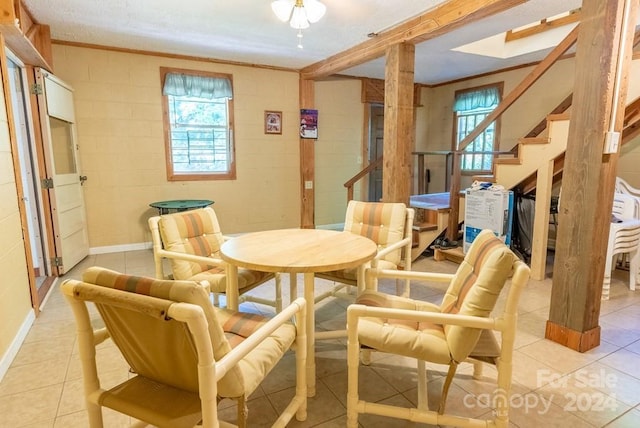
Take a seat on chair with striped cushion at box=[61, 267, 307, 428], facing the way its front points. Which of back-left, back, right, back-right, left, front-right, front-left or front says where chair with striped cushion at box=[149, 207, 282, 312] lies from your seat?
front-left

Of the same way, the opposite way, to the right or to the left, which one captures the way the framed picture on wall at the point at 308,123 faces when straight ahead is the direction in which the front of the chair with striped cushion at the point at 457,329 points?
to the left

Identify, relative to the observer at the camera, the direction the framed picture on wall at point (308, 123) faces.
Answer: facing the viewer

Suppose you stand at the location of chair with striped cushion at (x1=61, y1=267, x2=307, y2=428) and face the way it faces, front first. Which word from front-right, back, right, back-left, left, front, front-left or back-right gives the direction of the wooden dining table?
front

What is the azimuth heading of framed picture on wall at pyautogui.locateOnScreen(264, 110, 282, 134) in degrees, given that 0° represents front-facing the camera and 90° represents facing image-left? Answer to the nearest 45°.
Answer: approximately 0°

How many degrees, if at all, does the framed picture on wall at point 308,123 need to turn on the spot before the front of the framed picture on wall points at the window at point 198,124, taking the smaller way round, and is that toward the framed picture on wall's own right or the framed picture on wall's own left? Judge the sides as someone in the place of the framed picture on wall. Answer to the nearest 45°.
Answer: approximately 90° to the framed picture on wall's own right

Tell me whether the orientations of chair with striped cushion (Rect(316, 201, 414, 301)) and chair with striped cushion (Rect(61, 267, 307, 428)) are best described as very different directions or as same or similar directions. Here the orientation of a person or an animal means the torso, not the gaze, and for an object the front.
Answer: very different directions

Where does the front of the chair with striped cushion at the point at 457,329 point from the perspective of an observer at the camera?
facing to the left of the viewer

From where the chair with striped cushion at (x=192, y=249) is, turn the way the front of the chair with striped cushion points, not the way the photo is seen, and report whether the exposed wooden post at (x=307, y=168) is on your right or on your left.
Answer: on your left

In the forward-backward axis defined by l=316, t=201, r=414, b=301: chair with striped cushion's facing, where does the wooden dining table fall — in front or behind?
in front

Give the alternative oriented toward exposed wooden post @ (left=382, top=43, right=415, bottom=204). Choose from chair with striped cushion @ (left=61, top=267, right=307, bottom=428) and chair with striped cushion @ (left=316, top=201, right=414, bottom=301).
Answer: chair with striped cushion @ (left=61, top=267, right=307, bottom=428)

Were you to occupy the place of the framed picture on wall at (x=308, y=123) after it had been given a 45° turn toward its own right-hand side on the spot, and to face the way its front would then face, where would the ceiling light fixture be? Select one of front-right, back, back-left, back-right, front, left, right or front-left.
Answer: front-left

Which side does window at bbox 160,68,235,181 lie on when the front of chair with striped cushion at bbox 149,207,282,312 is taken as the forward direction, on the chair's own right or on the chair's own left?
on the chair's own left

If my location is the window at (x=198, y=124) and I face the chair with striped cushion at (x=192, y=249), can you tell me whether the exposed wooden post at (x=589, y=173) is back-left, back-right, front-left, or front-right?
front-left

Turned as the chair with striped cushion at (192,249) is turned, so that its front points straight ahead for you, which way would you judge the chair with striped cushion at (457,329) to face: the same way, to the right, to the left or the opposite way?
the opposite way

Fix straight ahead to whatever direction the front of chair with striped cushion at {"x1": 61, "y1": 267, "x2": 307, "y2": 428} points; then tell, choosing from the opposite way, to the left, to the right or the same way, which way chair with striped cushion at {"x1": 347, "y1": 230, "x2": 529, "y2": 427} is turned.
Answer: to the left

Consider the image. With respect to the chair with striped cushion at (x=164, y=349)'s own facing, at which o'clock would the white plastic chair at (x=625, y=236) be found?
The white plastic chair is roughly at 1 o'clock from the chair with striped cushion.

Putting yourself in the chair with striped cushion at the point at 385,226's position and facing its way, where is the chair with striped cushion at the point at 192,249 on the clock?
the chair with striped cushion at the point at 192,249 is roughly at 1 o'clock from the chair with striped cushion at the point at 385,226.

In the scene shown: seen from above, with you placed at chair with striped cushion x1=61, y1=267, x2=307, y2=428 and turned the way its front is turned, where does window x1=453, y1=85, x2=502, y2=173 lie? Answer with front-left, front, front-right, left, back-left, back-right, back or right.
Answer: front
